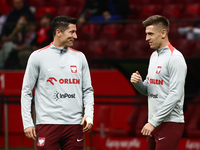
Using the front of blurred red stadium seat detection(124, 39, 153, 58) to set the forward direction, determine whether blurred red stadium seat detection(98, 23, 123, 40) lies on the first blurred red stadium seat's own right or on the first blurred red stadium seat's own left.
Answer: on the first blurred red stadium seat's own right

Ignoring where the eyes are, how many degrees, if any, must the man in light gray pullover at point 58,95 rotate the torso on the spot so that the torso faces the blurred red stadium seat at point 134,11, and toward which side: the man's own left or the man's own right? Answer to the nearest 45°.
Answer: approximately 180°

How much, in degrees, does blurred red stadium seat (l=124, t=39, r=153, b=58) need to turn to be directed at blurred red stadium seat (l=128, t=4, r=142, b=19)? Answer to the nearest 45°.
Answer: approximately 180°

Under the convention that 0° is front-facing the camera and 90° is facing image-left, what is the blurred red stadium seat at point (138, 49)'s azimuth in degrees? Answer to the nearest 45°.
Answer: approximately 0°

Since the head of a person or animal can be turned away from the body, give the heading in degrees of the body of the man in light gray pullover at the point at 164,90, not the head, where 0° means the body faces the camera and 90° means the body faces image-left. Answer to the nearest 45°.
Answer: approximately 45°

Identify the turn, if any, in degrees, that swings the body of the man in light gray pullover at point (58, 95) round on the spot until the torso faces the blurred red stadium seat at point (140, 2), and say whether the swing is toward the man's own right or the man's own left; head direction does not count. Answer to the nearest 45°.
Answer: approximately 180°

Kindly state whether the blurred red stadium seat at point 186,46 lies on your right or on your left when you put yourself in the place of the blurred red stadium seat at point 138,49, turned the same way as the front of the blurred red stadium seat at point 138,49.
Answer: on your left

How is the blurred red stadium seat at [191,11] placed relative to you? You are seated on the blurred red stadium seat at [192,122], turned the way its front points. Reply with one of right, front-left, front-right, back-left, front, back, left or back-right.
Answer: back

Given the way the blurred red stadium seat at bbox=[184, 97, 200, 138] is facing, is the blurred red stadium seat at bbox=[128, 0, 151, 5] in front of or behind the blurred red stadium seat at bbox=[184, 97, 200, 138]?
behind
